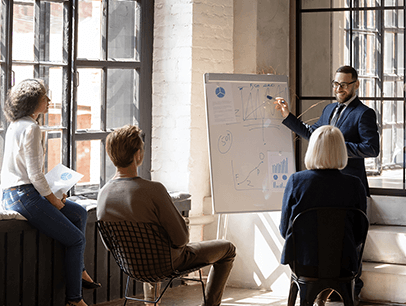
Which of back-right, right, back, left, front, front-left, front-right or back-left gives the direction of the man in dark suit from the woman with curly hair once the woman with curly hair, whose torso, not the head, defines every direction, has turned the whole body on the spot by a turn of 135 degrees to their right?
back-left

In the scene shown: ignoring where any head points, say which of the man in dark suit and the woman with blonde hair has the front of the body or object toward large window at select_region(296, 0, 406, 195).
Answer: the woman with blonde hair

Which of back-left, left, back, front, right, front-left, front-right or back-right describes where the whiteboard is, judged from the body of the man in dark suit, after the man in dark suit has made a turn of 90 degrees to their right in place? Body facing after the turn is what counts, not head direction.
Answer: front-left

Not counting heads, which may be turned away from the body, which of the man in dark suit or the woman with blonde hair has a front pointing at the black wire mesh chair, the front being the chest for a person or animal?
the man in dark suit

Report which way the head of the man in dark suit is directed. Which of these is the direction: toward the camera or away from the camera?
toward the camera

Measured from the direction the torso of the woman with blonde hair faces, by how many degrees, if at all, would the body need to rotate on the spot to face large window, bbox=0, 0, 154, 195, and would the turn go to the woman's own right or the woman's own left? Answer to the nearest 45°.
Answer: approximately 45° to the woman's own left

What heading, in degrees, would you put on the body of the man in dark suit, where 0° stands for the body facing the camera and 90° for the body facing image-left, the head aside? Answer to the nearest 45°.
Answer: approximately 45°

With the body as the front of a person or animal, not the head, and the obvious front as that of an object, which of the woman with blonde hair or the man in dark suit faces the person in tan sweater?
the man in dark suit

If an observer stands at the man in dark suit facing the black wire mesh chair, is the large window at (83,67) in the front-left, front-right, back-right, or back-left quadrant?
front-right

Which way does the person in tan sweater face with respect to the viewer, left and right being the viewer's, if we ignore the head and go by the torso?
facing away from the viewer and to the right of the viewer

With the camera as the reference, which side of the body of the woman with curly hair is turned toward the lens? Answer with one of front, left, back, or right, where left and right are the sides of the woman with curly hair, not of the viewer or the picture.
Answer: right

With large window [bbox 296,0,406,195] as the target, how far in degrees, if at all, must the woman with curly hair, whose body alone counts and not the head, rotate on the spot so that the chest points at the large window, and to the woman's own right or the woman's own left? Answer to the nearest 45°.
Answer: approximately 45° to the woman's own left

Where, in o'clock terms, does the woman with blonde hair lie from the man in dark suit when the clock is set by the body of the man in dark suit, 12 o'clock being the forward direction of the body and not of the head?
The woman with blonde hair is roughly at 11 o'clock from the man in dark suit.

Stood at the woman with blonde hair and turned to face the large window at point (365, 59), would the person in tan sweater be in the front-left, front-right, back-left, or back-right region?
back-left

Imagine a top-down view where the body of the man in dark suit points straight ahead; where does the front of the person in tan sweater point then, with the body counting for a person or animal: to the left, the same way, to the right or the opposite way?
the opposite way

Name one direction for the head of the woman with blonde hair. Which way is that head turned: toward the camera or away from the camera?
away from the camera

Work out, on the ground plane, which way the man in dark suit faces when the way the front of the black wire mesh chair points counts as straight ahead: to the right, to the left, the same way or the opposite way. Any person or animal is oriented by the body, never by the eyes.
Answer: the opposite way

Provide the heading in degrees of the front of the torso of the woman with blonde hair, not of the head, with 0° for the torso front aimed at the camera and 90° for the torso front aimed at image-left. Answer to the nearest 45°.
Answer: approximately 180°

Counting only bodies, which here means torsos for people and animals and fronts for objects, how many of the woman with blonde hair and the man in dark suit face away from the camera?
1

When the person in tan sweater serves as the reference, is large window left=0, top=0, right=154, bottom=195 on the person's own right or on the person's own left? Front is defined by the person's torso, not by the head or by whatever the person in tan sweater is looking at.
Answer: on the person's own left
